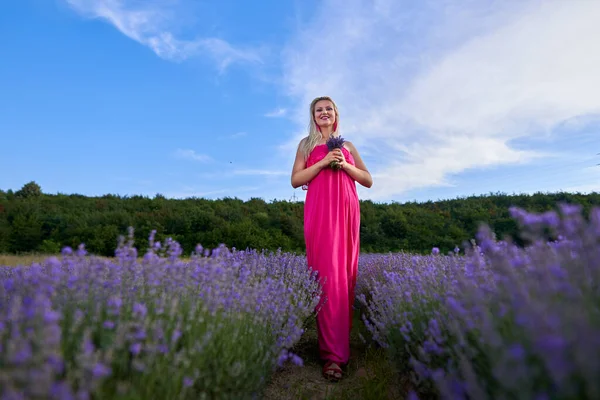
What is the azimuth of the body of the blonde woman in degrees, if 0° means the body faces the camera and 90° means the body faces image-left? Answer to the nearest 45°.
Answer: approximately 0°

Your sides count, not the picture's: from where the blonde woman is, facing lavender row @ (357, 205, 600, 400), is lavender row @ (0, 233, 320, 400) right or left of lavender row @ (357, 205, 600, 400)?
right

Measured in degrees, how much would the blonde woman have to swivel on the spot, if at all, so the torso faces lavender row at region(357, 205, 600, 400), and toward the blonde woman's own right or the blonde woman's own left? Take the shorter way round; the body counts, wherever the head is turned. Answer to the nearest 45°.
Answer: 0° — they already face it
